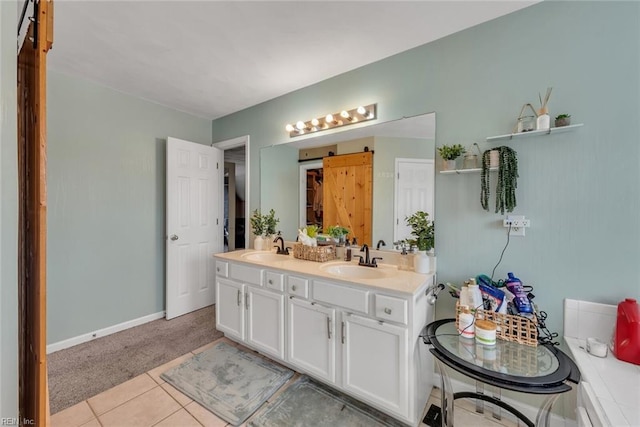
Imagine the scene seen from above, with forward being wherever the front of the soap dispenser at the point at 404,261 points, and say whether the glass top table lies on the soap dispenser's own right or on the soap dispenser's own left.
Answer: on the soap dispenser's own left

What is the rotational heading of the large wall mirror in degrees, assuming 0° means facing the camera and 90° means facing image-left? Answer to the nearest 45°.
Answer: approximately 45°

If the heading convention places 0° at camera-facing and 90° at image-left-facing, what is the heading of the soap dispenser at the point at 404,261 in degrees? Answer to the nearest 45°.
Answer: approximately 45°

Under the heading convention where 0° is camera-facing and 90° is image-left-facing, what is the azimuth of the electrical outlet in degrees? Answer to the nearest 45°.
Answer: approximately 0°

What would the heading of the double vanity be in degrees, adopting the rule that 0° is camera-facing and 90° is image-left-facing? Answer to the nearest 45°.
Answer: approximately 45°

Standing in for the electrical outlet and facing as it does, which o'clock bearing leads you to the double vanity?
The double vanity is roughly at 2 o'clock from the electrical outlet.
